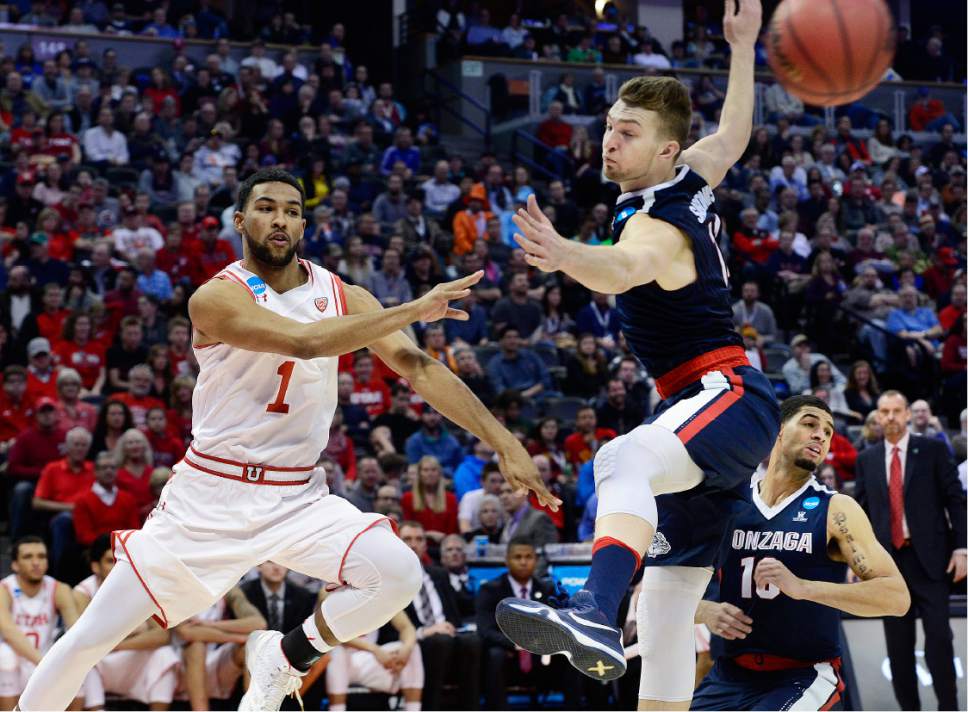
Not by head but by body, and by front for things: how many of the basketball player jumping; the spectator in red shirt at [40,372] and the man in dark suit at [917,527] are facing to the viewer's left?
1

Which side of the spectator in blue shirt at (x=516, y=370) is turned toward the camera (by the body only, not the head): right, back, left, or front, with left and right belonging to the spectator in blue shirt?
front

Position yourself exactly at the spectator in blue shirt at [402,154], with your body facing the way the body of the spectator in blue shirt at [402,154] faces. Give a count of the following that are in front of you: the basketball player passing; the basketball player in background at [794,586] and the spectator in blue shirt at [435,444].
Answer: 3

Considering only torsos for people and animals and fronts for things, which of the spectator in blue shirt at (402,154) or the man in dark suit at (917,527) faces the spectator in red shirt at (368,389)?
the spectator in blue shirt

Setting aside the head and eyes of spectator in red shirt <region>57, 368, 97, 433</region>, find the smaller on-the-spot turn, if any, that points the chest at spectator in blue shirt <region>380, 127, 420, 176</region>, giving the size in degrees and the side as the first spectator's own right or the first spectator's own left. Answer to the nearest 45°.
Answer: approximately 135° to the first spectator's own left

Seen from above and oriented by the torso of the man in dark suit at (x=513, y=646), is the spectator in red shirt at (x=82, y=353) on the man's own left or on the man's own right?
on the man's own right

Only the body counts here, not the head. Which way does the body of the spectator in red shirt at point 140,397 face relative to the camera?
toward the camera

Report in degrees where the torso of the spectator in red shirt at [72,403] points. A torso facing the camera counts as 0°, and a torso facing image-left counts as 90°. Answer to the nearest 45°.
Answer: approximately 0°

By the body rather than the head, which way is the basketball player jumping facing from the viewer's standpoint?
to the viewer's left

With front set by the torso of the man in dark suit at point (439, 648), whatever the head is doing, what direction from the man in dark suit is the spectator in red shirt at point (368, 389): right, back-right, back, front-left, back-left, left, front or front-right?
back

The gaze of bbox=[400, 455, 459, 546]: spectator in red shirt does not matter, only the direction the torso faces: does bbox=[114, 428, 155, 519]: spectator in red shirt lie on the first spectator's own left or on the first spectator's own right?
on the first spectator's own right

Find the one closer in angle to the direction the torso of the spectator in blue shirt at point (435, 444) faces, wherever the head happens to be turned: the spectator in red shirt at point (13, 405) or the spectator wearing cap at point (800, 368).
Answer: the spectator in red shirt

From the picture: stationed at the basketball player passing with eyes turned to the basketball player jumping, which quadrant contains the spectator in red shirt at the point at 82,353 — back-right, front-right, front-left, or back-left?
back-left
